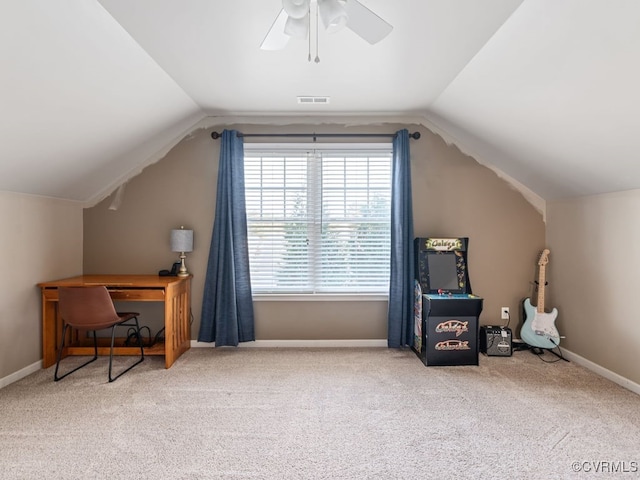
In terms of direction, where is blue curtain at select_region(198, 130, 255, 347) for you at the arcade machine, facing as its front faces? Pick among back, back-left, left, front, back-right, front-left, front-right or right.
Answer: right

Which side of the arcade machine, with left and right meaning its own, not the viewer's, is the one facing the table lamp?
right

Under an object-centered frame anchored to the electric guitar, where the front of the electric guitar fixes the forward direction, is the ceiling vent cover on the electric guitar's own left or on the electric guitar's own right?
on the electric guitar's own right

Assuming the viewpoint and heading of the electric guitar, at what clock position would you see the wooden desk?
The wooden desk is roughly at 2 o'clock from the electric guitar.

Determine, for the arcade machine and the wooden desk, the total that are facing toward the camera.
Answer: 2

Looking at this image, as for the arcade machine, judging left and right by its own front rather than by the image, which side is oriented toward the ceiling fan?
front

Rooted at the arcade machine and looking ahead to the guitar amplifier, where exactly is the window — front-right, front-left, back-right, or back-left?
back-left

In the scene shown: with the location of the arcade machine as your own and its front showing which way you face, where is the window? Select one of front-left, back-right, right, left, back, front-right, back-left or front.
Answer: right

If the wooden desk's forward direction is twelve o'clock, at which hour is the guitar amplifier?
The guitar amplifier is roughly at 10 o'clock from the wooden desk.

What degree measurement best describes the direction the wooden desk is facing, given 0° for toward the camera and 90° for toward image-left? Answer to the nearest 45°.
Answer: approximately 0°

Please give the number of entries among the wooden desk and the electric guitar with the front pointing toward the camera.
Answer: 2

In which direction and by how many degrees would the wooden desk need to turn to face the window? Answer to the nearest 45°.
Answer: approximately 90° to its left
